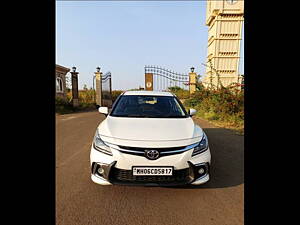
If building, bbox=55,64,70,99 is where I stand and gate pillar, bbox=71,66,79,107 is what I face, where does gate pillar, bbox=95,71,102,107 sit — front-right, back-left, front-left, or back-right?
front-left

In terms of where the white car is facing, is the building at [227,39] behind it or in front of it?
behind

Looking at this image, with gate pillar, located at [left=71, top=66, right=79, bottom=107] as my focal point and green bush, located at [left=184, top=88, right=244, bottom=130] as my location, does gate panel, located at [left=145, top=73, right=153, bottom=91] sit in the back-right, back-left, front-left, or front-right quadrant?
front-right

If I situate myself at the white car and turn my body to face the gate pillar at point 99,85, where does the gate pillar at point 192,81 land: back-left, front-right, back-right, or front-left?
front-right

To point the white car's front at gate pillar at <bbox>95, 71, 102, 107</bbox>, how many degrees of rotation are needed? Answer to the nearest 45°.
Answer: approximately 180°

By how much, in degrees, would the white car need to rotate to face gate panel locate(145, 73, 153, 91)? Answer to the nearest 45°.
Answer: approximately 180°

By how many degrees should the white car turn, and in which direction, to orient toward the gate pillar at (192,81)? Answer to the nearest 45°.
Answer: approximately 180°

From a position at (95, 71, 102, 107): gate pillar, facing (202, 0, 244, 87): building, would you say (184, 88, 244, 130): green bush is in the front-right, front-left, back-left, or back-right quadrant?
front-right

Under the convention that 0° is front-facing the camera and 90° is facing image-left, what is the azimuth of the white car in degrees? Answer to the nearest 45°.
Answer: approximately 0°
